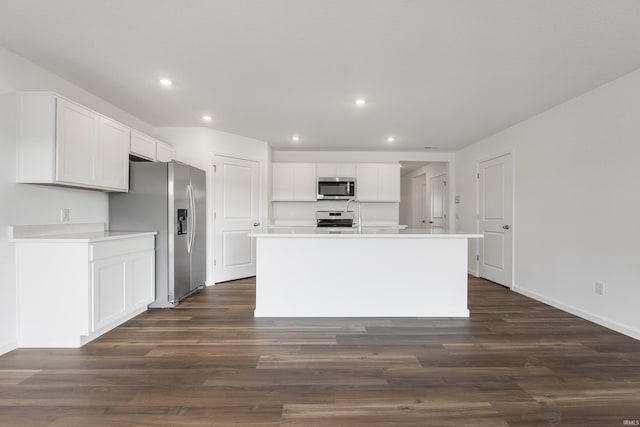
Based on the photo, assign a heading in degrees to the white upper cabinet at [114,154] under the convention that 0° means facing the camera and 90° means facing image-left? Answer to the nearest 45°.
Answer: approximately 315°

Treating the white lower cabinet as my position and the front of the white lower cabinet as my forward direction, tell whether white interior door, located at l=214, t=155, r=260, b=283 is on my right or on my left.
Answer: on my left

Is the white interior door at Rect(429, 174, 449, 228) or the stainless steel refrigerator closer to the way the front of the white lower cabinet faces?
the white interior door

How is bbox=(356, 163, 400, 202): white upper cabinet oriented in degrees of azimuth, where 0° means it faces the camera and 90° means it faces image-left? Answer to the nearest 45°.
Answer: approximately 0°

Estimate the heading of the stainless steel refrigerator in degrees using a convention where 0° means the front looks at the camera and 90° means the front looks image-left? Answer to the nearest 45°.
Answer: approximately 315°

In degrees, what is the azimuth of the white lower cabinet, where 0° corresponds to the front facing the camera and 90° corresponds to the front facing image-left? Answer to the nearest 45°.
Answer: approximately 315°
